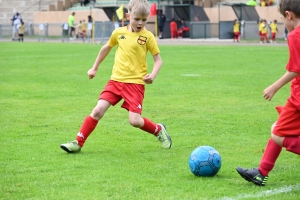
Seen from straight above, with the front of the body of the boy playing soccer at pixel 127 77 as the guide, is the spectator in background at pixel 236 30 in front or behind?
behind

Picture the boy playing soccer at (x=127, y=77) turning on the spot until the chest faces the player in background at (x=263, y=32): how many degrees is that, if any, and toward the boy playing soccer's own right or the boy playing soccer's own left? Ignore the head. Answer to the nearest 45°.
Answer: approximately 180°

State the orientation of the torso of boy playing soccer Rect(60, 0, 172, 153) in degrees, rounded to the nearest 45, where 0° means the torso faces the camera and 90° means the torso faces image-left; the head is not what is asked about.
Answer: approximately 0°

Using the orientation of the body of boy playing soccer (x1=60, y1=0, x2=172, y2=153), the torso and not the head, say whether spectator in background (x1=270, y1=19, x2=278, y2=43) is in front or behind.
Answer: behind

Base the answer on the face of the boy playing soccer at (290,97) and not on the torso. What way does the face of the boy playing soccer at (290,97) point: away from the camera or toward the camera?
away from the camera

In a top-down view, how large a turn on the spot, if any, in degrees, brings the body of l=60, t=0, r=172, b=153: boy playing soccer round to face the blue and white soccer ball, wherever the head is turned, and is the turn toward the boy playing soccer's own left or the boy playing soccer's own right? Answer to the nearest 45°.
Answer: approximately 45° to the boy playing soccer's own left
